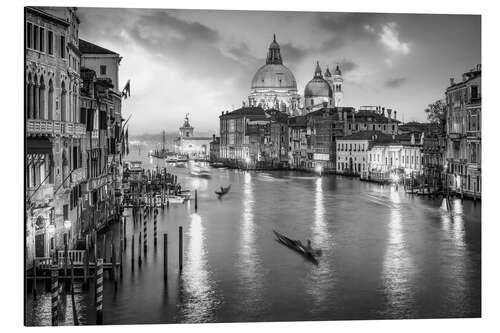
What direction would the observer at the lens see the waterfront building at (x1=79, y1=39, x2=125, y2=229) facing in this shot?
facing the viewer and to the right of the viewer

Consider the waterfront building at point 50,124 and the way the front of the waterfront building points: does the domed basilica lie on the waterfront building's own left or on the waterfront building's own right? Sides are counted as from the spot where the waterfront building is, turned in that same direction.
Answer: on the waterfront building's own left

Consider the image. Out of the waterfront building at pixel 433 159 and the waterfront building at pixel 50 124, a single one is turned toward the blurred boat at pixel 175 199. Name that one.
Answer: the waterfront building at pixel 433 159

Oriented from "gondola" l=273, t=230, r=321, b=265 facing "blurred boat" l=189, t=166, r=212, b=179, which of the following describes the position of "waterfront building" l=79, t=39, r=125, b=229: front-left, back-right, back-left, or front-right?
front-left

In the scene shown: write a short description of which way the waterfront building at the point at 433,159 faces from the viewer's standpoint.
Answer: facing the viewer and to the left of the viewer

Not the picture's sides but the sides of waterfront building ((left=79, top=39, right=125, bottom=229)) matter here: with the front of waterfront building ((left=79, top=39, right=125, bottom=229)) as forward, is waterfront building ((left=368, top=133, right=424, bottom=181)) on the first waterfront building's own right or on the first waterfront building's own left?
on the first waterfront building's own left

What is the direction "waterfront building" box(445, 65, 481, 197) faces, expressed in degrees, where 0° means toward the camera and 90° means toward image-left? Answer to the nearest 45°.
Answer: approximately 45°

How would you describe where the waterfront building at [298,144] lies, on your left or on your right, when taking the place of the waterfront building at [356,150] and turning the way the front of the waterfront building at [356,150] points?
on your right

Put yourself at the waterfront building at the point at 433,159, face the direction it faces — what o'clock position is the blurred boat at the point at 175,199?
The blurred boat is roughly at 12 o'clock from the waterfront building.

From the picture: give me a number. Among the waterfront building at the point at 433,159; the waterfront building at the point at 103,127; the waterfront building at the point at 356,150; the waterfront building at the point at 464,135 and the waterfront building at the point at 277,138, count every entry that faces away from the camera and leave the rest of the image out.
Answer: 0

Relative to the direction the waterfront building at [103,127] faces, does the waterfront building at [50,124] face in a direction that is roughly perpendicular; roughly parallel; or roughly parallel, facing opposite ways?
roughly parallel

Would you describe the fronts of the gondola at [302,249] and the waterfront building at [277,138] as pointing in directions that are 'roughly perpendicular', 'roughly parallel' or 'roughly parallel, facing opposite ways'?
roughly perpendicular
